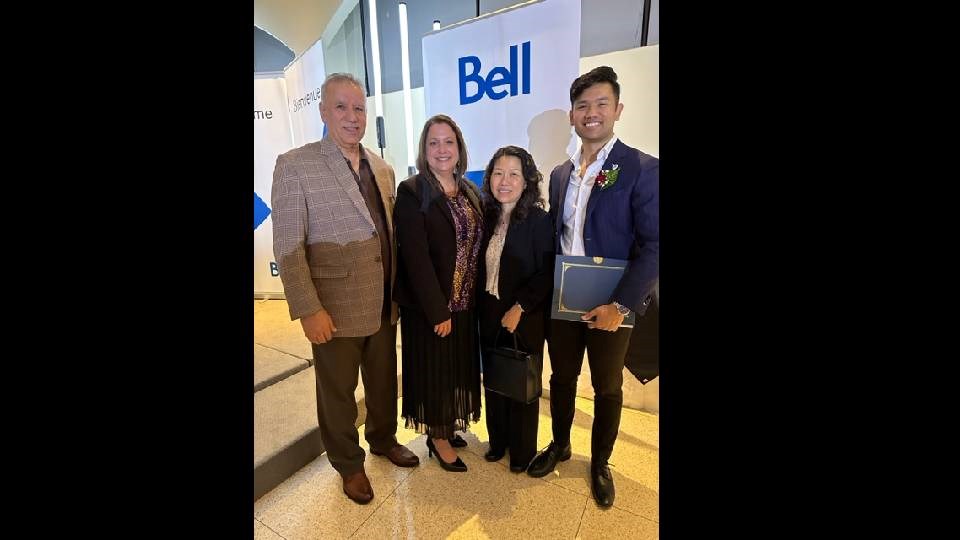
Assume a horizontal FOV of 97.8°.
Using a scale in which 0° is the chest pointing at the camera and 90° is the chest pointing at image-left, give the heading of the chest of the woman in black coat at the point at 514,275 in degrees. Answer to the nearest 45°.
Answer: approximately 45°

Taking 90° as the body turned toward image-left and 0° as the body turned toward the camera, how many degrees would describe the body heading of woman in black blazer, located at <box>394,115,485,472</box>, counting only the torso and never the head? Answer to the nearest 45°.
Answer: approximately 315°

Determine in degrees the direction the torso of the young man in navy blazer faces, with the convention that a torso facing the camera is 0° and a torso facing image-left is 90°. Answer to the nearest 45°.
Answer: approximately 45°
